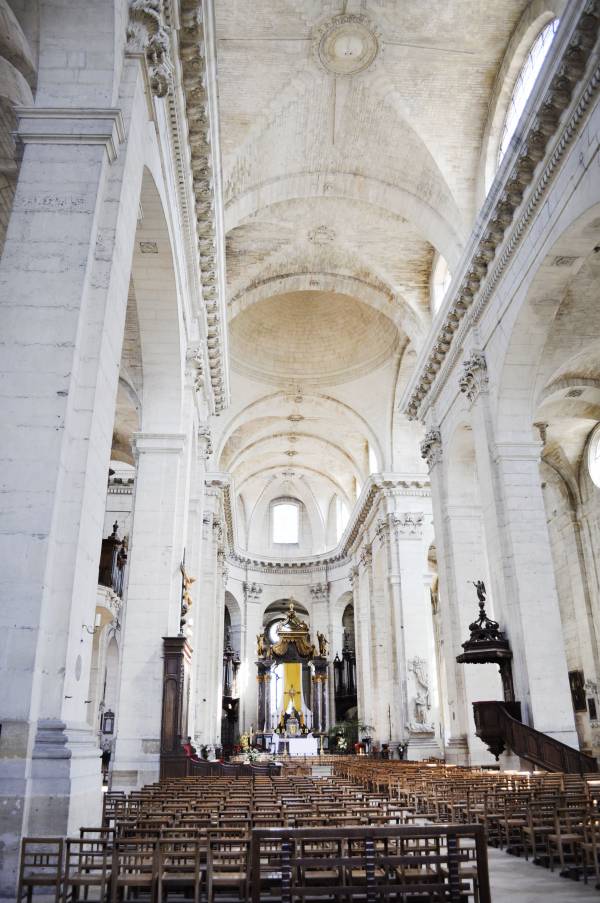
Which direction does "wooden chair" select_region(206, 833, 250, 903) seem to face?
away from the camera

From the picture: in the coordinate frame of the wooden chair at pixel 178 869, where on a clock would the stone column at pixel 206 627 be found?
The stone column is roughly at 12 o'clock from the wooden chair.

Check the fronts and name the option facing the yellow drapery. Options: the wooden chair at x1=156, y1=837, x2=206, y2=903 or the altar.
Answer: the wooden chair

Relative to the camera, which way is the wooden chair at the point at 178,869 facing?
away from the camera

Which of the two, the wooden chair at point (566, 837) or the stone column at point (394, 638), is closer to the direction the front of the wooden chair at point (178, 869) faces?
the stone column

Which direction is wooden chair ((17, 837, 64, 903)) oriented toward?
away from the camera

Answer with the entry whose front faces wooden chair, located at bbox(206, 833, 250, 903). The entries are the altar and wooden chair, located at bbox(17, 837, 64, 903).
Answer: the altar

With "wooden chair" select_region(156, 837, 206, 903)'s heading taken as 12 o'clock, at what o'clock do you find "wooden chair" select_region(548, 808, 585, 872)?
"wooden chair" select_region(548, 808, 585, 872) is roughly at 2 o'clock from "wooden chair" select_region(156, 837, 206, 903).

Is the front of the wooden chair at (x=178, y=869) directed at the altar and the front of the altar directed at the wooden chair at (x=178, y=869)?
yes
